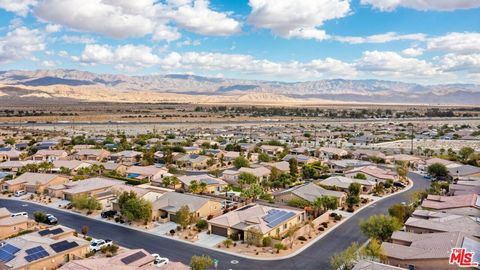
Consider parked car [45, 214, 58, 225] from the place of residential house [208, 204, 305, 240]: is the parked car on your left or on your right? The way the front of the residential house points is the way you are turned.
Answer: on your right

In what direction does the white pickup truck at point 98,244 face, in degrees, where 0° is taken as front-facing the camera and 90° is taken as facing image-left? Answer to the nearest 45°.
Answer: approximately 45°

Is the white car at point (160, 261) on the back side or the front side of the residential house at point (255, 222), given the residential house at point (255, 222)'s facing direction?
on the front side

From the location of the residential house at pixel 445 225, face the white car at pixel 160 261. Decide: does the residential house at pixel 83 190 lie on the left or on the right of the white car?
right

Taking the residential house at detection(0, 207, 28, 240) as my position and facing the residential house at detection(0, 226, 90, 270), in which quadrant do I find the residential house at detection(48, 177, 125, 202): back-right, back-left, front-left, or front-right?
back-left
